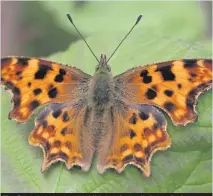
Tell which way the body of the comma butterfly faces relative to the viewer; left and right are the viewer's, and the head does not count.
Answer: facing away from the viewer
